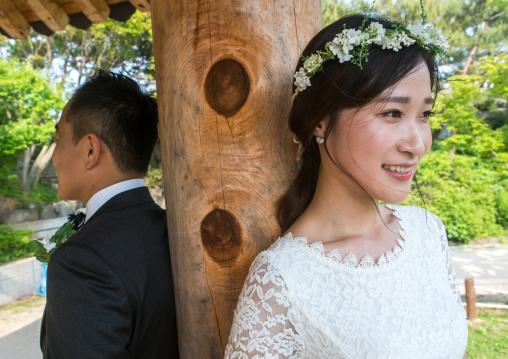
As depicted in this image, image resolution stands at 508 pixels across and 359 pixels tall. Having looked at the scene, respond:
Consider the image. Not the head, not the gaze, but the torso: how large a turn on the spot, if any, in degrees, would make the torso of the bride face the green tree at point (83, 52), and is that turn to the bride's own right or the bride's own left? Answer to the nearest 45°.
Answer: approximately 180°

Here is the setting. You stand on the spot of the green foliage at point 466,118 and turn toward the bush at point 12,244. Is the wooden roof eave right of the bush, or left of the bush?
left

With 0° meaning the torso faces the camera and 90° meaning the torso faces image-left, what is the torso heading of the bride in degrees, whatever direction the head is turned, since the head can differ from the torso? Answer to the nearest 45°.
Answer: approximately 315°

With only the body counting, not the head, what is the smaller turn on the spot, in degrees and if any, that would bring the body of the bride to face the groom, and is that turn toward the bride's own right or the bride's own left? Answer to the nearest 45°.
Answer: approximately 135° to the bride's own right

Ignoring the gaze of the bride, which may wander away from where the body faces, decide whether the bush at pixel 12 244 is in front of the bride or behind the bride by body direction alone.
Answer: behind

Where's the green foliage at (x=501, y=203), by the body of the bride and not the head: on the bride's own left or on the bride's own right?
on the bride's own left

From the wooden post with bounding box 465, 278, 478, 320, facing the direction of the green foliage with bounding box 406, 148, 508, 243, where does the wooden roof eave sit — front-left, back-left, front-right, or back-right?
back-left

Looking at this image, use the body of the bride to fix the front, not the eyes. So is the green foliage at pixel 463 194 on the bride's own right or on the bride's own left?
on the bride's own left

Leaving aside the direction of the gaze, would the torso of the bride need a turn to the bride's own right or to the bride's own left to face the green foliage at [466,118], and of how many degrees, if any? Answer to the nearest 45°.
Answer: approximately 135° to the bride's own left

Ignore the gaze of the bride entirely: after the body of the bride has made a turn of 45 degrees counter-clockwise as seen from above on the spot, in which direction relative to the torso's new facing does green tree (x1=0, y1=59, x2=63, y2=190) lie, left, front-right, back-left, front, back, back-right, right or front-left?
back-left

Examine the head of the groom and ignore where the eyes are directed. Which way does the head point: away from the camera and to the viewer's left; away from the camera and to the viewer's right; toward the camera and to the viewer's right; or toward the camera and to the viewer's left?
away from the camera and to the viewer's left

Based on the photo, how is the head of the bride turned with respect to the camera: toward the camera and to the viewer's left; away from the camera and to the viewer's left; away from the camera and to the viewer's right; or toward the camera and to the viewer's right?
toward the camera and to the viewer's right

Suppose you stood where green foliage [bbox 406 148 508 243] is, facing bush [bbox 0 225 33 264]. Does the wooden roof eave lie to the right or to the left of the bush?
left
